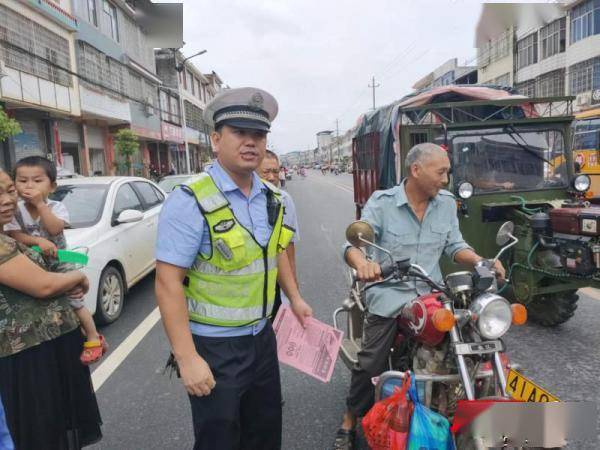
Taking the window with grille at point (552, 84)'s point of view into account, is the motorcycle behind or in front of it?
in front

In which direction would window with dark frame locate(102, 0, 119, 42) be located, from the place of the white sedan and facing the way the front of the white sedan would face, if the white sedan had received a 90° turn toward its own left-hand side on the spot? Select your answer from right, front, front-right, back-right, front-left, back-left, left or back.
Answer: back-left

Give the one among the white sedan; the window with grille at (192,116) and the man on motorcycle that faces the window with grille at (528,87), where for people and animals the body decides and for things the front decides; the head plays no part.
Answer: the window with grille at (192,116)

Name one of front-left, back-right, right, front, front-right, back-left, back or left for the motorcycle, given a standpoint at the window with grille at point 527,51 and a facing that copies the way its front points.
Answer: front-left

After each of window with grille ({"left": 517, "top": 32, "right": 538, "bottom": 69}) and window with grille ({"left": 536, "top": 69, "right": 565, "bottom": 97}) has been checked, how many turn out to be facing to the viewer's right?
0

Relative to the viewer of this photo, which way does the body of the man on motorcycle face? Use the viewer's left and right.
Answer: facing the viewer and to the right of the viewer

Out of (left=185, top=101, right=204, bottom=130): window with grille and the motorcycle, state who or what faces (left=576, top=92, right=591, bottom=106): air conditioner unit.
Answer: the window with grille

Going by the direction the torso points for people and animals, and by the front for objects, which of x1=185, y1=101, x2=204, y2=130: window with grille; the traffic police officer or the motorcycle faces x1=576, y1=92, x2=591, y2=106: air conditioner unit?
the window with grille

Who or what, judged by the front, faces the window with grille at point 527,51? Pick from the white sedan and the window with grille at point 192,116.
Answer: the window with grille at point 192,116

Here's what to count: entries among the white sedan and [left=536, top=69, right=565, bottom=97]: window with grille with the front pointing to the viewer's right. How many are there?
0

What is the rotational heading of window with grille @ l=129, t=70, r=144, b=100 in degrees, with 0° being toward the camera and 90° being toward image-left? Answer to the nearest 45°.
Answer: approximately 315°

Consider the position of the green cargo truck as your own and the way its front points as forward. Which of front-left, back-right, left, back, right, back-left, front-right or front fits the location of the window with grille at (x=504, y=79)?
back-left

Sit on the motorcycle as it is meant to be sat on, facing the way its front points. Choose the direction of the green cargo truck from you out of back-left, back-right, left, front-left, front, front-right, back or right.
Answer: back-left

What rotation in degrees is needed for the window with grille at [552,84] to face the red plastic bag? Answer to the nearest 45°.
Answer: approximately 45° to its left

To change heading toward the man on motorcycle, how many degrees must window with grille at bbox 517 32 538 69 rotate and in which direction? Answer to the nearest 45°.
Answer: approximately 45° to its left

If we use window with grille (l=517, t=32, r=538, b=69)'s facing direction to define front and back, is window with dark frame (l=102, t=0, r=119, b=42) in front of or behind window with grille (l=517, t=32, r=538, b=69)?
in front

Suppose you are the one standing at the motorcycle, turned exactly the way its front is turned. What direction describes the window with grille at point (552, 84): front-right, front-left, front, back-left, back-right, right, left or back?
back-left

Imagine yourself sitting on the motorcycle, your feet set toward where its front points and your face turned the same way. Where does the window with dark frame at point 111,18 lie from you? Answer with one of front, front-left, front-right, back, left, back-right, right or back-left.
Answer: back

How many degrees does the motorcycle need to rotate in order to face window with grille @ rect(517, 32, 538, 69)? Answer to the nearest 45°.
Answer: approximately 135° to its left

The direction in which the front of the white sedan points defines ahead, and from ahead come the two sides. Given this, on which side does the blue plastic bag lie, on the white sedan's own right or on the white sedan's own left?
on the white sedan's own left
